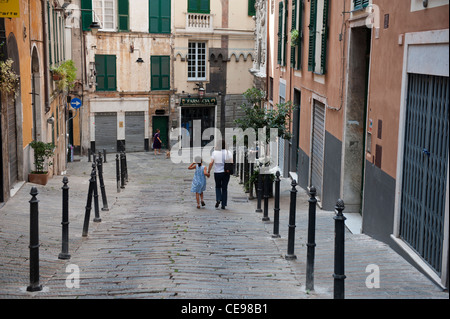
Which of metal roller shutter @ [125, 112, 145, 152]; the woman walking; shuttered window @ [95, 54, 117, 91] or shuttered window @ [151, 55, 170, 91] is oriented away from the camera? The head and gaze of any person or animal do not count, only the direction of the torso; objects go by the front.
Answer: the woman walking

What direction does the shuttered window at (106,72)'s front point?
toward the camera

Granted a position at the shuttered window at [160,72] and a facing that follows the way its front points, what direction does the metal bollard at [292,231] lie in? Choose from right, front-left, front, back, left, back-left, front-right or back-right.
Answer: front

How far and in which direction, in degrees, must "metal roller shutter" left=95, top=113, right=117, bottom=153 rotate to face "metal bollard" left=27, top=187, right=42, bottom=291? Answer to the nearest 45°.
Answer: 0° — it already faces it

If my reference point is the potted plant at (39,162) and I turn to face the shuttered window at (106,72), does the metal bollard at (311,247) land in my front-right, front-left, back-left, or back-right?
back-right

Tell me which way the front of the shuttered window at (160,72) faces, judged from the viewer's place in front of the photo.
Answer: facing the viewer

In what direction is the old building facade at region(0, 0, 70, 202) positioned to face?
to the viewer's right

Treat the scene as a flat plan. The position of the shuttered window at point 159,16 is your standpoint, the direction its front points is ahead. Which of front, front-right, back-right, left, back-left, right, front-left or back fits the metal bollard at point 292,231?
front

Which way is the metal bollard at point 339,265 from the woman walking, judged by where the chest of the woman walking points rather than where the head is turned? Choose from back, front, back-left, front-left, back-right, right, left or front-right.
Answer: back

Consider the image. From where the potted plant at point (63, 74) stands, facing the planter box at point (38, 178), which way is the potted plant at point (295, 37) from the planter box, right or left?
left

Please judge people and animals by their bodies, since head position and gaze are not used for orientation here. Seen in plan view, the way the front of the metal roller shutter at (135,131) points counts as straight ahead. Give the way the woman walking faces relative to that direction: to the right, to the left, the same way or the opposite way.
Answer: the opposite way

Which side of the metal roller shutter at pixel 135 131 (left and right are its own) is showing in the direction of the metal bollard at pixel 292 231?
front

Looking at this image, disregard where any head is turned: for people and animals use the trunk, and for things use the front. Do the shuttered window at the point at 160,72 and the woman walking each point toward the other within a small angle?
yes

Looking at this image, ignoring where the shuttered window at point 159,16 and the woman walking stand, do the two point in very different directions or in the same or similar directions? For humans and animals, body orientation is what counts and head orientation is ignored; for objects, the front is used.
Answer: very different directions

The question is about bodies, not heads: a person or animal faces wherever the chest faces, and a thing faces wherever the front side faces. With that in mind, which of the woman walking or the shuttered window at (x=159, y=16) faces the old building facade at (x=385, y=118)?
the shuttered window

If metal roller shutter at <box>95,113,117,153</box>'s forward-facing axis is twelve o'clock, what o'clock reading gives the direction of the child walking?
The child walking is roughly at 12 o'clock from the metal roller shutter.

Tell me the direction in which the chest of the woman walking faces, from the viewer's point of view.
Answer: away from the camera

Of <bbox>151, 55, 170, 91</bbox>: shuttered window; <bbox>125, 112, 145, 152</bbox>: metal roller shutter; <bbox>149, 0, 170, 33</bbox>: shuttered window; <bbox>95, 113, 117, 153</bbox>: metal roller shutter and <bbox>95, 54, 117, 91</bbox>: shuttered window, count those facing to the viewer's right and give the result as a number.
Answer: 0

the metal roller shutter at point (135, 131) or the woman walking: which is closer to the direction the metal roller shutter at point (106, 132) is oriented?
the woman walking

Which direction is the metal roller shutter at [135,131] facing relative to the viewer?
toward the camera
